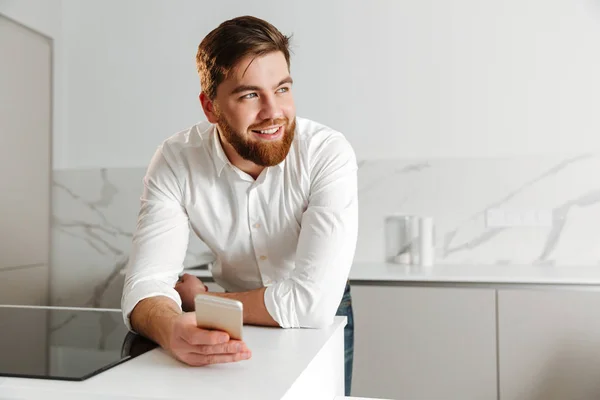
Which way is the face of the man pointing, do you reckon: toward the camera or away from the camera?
toward the camera

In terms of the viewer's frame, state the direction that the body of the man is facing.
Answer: toward the camera

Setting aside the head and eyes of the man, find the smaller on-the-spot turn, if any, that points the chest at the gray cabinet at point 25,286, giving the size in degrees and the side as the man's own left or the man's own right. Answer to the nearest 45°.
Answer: approximately 135° to the man's own right
